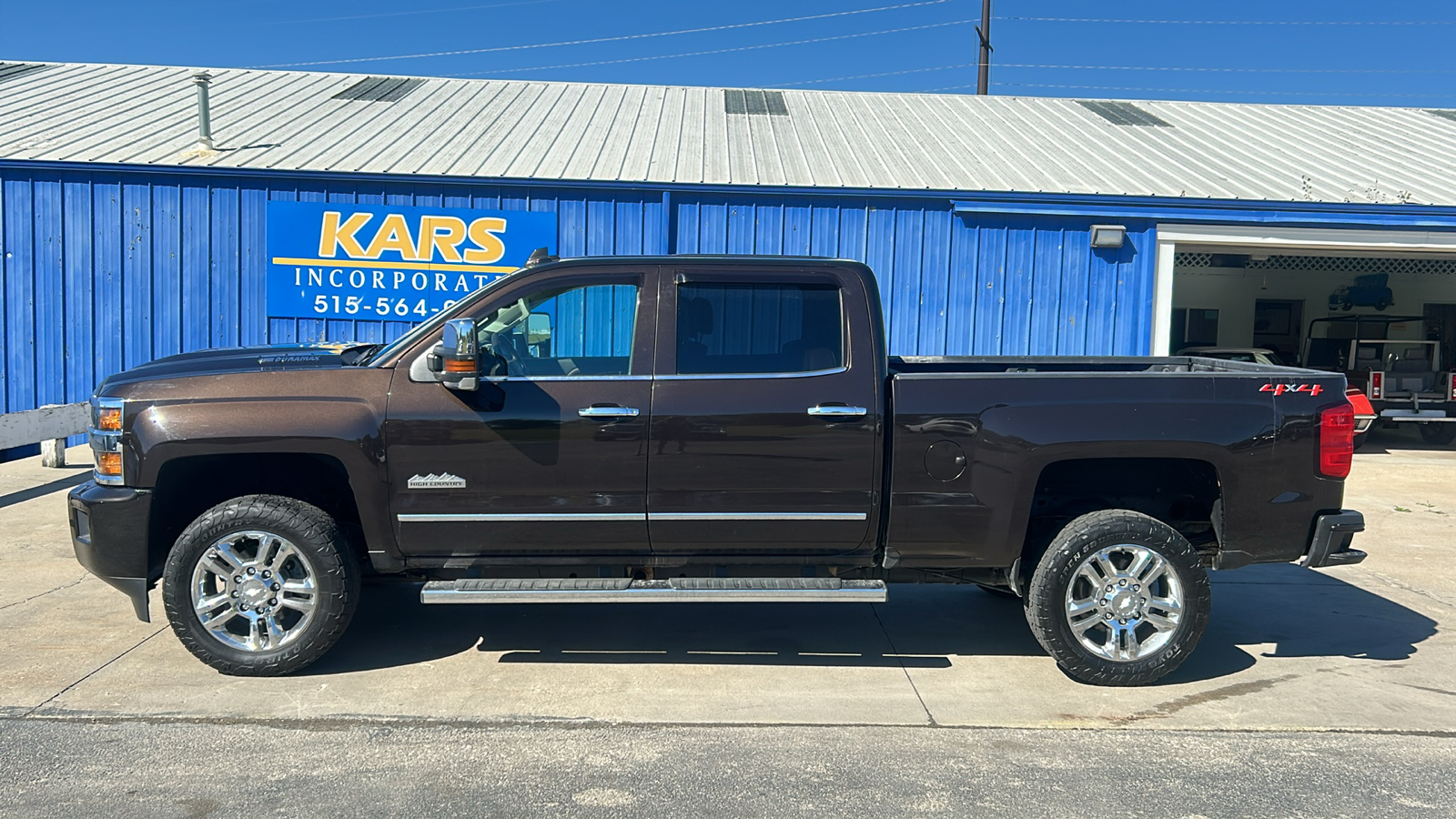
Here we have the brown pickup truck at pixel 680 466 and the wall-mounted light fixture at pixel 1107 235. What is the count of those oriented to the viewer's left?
1

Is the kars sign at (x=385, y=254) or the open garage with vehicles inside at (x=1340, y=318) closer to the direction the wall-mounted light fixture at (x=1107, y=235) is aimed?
the kars sign

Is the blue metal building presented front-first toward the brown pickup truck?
yes

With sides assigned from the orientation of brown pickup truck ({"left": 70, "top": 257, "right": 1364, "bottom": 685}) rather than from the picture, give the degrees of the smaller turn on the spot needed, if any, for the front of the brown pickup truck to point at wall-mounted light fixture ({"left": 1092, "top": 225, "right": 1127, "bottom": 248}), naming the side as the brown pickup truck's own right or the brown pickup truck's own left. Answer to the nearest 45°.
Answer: approximately 135° to the brown pickup truck's own right

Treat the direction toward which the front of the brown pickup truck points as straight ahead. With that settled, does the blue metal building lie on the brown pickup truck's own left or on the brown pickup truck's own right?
on the brown pickup truck's own right

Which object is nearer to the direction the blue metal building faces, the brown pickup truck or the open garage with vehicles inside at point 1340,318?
the brown pickup truck

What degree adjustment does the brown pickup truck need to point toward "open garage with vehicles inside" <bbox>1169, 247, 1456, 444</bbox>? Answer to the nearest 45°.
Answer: approximately 135° to its right

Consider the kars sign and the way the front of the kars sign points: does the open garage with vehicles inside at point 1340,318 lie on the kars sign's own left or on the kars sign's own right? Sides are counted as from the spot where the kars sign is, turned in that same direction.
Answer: on the kars sign's own left

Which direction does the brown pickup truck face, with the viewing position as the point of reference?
facing to the left of the viewer

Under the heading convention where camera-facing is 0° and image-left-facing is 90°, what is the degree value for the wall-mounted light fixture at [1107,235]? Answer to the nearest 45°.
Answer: approximately 0°

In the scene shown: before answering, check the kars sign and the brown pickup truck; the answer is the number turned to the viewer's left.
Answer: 1

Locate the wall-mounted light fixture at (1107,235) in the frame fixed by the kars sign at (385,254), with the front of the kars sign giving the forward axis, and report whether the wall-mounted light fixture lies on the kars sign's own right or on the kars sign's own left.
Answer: on the kars sign's own left
